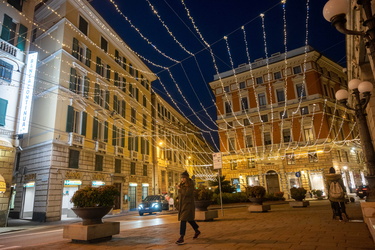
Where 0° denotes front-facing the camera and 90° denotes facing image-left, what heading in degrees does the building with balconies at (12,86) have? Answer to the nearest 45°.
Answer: approximately 315°

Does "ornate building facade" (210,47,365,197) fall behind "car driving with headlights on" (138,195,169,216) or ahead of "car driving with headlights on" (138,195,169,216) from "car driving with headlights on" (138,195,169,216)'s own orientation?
behind

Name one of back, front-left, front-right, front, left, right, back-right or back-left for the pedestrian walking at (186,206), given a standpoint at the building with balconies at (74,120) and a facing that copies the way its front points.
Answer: front-right

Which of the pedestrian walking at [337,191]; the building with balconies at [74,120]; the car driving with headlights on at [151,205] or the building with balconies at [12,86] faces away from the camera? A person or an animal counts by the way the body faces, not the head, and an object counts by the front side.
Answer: the pedestrian walking

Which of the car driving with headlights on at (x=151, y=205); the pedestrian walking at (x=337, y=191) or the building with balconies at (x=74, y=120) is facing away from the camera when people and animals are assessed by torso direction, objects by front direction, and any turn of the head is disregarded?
the pedestrian walking

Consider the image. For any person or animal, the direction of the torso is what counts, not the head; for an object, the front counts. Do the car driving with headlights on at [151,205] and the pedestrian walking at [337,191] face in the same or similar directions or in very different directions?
very different directions

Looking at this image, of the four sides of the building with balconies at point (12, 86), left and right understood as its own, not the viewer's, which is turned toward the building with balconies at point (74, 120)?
left

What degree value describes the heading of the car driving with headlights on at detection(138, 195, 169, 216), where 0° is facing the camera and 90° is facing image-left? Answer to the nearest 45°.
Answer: approximately 45°

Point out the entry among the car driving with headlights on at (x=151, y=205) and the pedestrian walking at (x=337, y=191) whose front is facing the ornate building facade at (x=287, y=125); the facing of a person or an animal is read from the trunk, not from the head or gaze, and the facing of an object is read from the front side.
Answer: the pedestrian walking

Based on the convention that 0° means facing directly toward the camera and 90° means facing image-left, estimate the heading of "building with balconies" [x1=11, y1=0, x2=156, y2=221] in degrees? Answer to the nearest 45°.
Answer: approximately 315°

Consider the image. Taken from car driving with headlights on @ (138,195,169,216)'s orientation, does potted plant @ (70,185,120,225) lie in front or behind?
in front

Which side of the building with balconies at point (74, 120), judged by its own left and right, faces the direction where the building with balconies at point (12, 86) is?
right

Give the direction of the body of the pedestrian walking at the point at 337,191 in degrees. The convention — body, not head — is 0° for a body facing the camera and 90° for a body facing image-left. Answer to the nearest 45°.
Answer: approximately 180°

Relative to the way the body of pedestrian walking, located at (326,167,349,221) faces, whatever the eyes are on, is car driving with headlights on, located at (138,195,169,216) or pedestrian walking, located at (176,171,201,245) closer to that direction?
the car driving with headlights on

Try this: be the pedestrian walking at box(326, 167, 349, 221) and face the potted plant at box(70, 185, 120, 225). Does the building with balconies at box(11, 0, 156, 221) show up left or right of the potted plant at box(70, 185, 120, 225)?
right

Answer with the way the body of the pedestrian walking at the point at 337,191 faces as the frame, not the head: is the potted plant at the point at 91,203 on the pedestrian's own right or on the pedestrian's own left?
on the pedestrian's own left

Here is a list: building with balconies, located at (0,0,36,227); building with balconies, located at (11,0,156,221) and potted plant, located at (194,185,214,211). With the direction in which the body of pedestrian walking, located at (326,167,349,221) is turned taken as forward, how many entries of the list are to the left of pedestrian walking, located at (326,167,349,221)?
3
